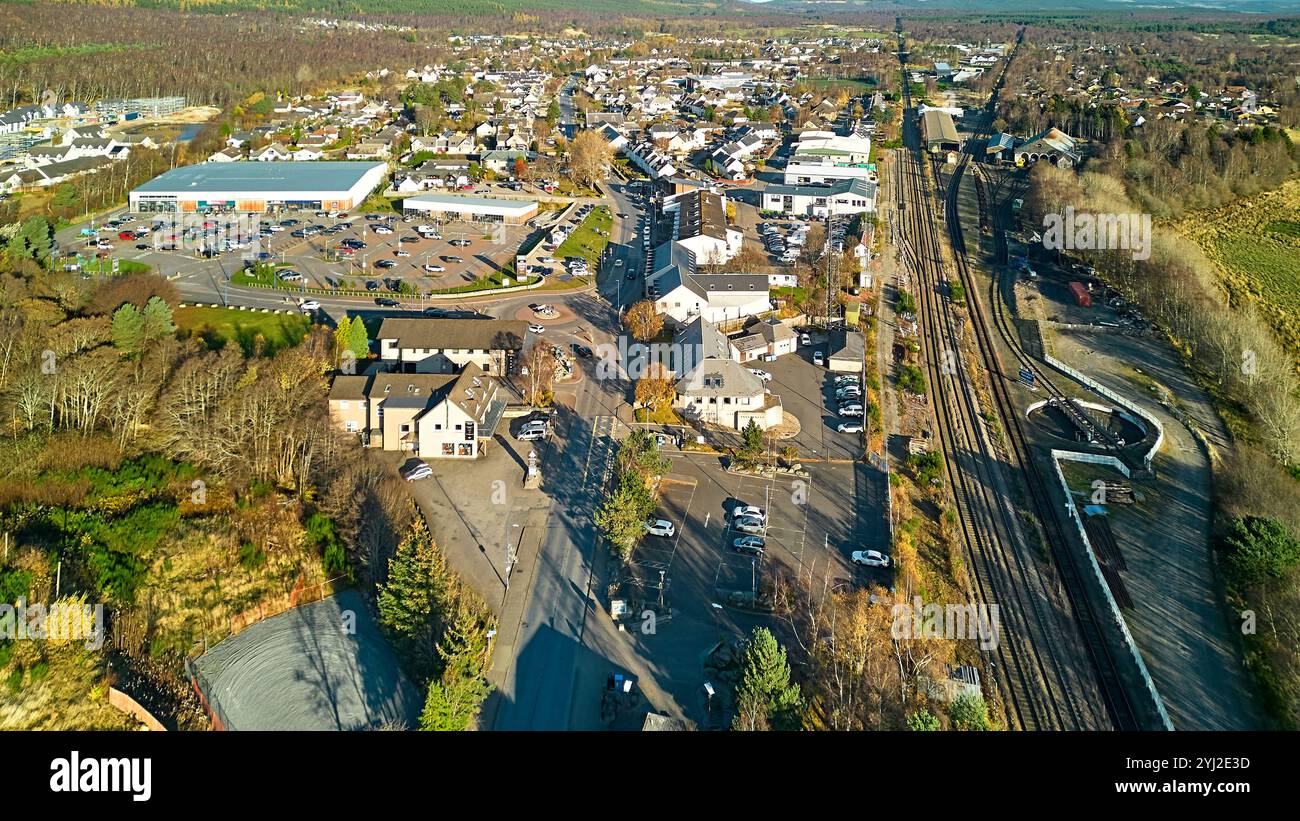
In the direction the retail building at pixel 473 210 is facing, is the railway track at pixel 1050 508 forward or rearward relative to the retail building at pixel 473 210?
forward

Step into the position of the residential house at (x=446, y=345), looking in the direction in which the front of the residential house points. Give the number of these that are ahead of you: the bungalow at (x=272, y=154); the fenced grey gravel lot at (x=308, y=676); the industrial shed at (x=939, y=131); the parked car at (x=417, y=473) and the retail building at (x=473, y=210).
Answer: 2

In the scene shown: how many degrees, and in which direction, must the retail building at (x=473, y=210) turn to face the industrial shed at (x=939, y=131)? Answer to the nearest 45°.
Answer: approximately 135° to its left

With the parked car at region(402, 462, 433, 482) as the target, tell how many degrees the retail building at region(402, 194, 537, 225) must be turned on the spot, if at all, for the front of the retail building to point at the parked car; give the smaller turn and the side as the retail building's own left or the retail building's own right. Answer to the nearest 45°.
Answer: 0° — it already faces it

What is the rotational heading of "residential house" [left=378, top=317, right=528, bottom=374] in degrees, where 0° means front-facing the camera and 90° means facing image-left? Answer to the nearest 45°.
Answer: approximately 0°

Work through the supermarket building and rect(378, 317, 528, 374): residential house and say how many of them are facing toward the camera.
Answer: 2

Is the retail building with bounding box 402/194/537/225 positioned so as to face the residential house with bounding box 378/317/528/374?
yes

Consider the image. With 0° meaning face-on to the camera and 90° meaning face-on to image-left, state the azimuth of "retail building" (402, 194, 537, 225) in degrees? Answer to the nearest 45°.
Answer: approximately 0°
